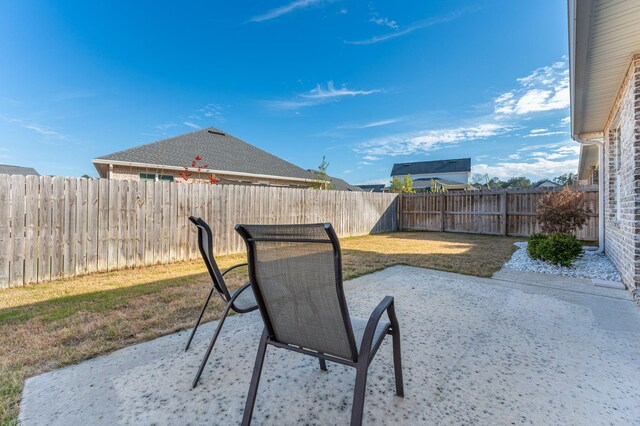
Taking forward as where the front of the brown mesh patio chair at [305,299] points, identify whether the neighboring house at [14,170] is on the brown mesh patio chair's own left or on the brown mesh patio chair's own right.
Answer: on the brown mesh patio chair's own left

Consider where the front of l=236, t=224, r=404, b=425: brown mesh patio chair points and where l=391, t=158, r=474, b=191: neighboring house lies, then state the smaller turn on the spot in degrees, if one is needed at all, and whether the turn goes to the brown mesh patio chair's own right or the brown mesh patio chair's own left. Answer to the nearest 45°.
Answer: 0° — it already faces it

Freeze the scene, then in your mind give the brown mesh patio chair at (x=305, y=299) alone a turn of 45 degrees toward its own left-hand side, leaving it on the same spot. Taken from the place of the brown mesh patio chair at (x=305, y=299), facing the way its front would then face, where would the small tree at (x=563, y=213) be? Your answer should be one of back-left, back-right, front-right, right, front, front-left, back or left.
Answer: front-right

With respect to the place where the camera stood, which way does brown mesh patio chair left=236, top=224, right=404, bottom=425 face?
facing away from the viewer and to the right of the viewer

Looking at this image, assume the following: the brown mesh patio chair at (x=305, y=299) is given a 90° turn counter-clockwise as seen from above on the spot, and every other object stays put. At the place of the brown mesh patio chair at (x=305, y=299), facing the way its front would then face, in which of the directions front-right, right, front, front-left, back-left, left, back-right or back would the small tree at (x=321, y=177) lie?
front-right

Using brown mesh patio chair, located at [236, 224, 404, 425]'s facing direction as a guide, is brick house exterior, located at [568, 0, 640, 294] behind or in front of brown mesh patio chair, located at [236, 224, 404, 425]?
in front

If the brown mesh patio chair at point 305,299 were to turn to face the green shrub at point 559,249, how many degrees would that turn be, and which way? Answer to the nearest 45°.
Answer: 0° — it already faces it

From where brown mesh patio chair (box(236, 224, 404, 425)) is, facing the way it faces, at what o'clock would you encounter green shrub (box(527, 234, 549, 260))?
The green shrub is roughly at 12 o'clock from the brown mesh patio chair.

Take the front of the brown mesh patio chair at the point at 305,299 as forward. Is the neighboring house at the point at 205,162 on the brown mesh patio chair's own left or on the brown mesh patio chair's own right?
on the brown mesh patio chair's own left

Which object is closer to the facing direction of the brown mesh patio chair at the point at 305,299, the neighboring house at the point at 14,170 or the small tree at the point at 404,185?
the small tree

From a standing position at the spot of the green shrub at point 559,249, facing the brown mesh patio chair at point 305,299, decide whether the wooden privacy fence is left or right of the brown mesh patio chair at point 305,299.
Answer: right
